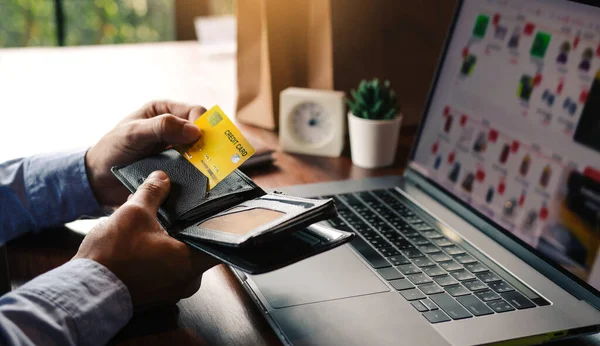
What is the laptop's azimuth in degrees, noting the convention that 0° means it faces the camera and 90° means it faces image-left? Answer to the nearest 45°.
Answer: approximately 45°

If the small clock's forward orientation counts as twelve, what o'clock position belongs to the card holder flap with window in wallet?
The card holder flap with window in wallet is roughly at 12 o'clock from the small clock.

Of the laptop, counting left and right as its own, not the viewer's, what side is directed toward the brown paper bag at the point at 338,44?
right

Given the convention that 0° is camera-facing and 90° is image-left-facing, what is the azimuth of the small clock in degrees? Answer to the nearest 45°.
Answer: approximately 0°
